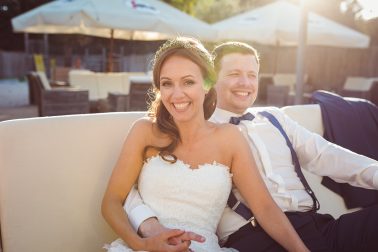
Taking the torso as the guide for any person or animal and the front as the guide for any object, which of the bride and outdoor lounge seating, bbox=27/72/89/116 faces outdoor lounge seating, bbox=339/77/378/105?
outdoor lounge seating, bbox=27/72/89/116

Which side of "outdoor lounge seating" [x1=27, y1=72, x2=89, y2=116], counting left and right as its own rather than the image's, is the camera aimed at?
right

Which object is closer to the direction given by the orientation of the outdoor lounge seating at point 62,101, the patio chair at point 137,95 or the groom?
the patio chair

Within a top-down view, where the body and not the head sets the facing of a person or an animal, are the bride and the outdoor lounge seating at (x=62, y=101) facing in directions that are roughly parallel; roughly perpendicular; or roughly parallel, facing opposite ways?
roughly perpendicular

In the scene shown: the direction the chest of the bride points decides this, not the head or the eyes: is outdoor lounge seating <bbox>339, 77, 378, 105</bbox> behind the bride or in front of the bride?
behind

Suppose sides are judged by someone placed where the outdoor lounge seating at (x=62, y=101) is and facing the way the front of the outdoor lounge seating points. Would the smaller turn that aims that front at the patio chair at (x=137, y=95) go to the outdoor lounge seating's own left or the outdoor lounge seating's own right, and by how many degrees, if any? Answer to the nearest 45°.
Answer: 0° — it already faces it

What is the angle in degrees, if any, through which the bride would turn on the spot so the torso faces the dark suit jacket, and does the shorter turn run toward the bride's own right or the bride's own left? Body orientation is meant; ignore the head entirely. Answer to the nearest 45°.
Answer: approximately 135° to the bride's own left

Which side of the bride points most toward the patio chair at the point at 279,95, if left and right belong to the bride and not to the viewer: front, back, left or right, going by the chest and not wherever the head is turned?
back
